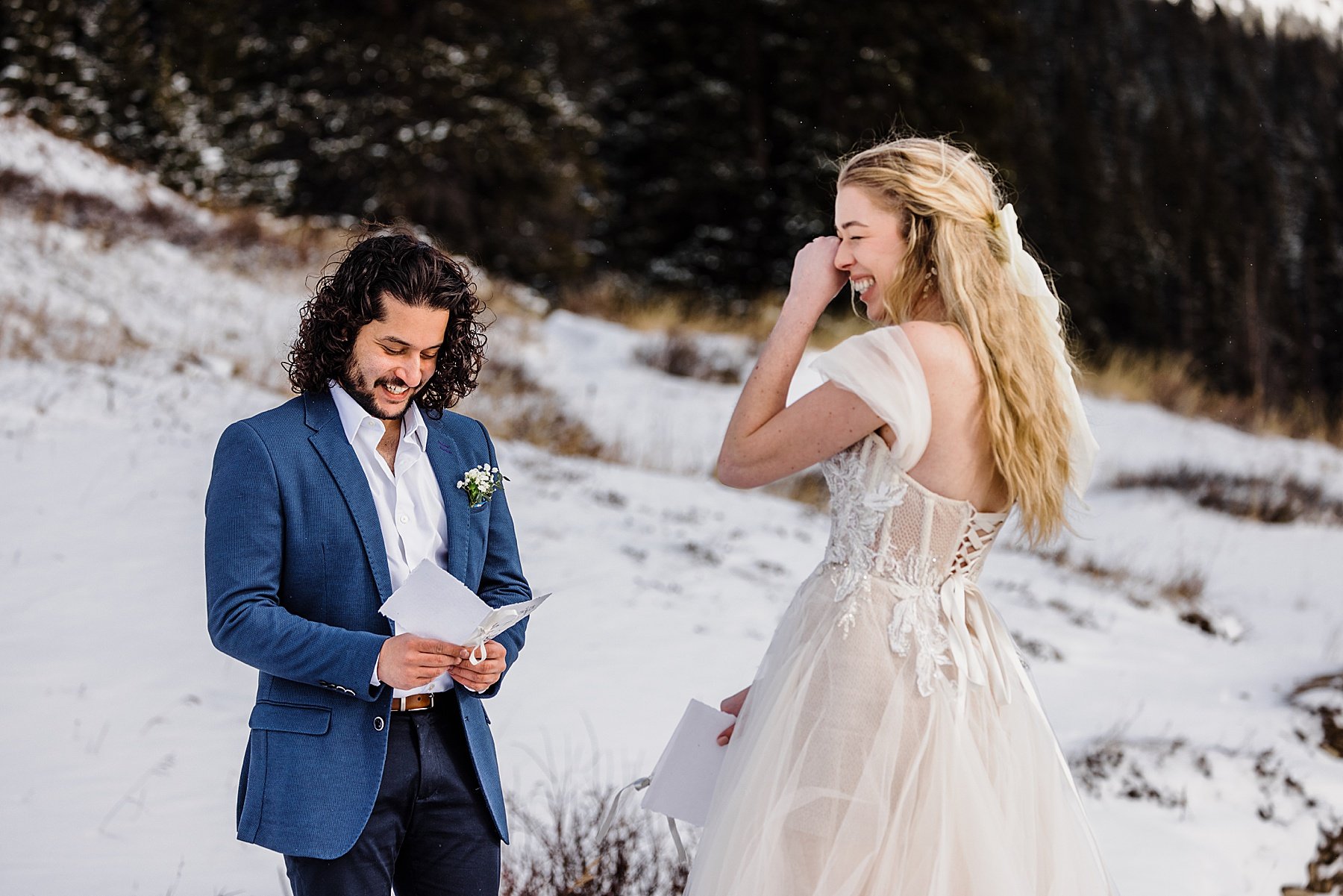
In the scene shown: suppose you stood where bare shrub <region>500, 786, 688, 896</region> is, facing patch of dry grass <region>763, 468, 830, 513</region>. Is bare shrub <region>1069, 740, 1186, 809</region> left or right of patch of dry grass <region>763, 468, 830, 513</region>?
right

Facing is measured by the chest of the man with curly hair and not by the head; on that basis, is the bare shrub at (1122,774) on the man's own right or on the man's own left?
on the man's own left

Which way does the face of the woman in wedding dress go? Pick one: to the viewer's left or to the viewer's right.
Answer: to the viewer's left

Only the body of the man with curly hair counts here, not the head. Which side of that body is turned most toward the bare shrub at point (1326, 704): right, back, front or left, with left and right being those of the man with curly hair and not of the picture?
left

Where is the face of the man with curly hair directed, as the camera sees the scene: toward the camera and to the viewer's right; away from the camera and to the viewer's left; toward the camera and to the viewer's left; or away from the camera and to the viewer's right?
toward the camera and to the viewer's right

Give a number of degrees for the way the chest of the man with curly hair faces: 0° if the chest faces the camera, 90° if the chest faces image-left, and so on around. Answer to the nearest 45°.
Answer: approximately 315°

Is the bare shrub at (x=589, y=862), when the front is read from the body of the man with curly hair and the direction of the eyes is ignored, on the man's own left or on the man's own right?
on the man's own left
